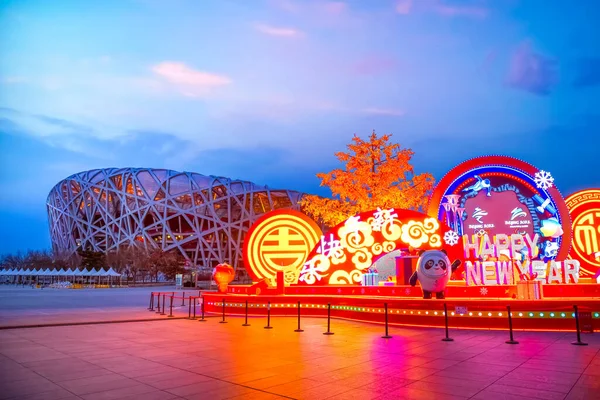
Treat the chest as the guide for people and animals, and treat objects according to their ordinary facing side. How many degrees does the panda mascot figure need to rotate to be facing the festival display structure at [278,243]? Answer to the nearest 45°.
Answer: approximately 135° to its right

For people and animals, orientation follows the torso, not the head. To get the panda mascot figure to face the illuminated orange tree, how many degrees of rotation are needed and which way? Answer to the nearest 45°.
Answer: approximately 180°

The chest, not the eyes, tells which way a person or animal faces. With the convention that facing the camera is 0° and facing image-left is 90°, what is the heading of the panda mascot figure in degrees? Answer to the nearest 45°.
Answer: approximately 0°

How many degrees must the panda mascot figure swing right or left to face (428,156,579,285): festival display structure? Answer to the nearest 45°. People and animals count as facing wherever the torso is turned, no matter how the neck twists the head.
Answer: approximately 135° to its left

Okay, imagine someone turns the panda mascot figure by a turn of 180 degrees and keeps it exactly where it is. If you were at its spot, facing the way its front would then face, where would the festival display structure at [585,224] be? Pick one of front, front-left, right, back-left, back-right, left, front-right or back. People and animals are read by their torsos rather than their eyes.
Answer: front-right
